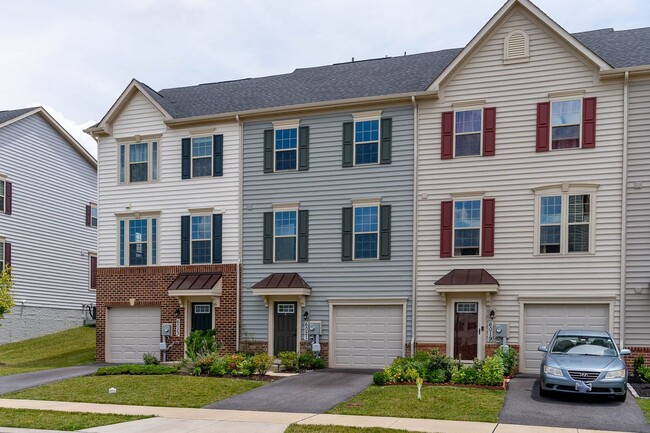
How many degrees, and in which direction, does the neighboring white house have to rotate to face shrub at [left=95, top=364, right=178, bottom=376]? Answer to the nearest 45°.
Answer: approximately 45° to its left

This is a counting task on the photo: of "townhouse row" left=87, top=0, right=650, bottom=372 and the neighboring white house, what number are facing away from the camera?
0

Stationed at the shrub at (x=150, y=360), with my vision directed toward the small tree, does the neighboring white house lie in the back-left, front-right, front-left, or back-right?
front-right

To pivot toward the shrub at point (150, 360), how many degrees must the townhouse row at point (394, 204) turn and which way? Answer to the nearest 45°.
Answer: approximately 90° to its right

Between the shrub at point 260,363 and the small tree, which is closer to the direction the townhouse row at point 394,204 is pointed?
the shrub

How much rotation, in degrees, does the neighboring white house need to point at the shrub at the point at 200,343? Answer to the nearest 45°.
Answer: approximately 45° to its left

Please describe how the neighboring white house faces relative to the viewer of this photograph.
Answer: facing the viewer and to the left of the viewer

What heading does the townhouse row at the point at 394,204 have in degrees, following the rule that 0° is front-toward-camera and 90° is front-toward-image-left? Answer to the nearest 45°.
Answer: approximately 0°
